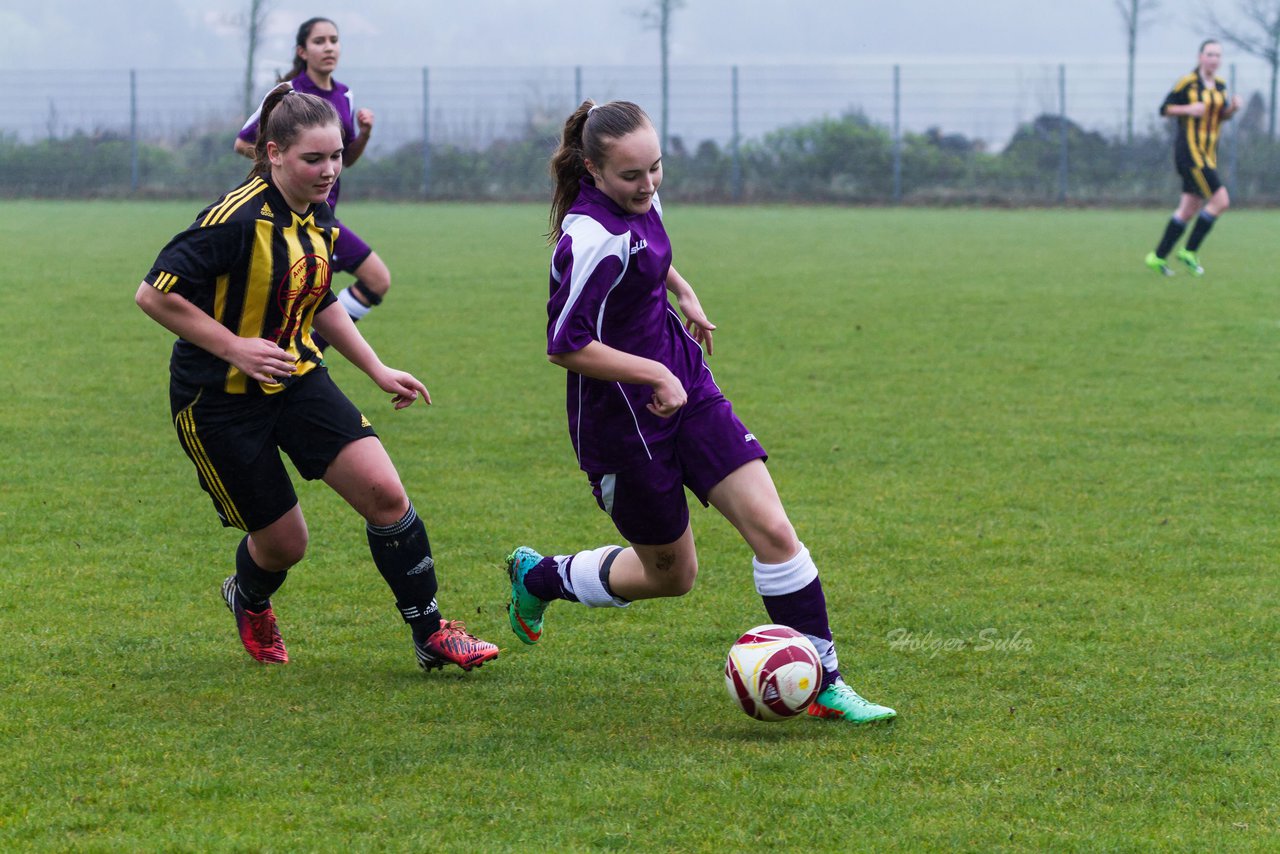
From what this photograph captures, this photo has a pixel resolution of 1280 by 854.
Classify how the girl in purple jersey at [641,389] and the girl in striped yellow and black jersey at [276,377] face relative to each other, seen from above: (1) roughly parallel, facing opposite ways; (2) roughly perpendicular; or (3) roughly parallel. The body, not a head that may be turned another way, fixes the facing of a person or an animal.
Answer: roughly parallel

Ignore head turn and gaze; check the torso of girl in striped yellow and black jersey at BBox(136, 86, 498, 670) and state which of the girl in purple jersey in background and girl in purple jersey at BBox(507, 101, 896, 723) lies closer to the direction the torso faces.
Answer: the girl in purple jersey

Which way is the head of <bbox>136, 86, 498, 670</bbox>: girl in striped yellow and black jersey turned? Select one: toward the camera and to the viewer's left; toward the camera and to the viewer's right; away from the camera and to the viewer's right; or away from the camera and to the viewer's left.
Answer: toward the camera and to the viewer's right

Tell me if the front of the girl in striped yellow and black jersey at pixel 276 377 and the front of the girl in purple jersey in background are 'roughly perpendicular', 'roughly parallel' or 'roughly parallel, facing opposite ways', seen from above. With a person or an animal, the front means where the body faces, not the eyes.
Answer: roughly parallel

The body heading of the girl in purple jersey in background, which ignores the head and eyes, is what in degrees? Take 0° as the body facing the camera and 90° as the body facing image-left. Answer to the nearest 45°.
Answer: approximately 315°

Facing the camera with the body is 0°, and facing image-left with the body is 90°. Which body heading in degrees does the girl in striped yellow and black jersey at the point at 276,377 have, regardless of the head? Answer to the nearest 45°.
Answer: approximately 315°

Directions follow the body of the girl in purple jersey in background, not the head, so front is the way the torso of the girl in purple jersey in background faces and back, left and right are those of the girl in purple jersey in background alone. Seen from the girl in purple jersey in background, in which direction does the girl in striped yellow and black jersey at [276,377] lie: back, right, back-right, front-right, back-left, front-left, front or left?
front-right

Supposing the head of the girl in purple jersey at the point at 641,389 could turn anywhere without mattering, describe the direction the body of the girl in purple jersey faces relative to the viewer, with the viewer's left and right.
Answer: facing the viewer and to the right of the viewer

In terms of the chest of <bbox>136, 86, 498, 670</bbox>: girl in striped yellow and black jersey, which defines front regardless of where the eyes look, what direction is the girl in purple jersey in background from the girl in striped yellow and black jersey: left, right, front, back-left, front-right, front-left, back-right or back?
back-left

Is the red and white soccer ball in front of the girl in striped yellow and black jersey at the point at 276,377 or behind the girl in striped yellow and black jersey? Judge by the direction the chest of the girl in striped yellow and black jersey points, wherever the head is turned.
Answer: in front

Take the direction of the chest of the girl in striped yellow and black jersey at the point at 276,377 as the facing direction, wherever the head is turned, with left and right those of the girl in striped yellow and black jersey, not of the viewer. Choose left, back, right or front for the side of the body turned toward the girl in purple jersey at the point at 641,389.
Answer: front

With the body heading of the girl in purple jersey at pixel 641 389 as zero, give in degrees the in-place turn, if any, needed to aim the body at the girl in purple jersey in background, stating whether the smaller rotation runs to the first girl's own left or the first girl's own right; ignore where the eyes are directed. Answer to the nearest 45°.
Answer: approximately 135° to the first girl's own left

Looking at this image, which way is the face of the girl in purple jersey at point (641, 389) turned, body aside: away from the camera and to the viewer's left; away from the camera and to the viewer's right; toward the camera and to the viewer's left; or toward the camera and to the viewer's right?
toward the camera and to the viewer's right
